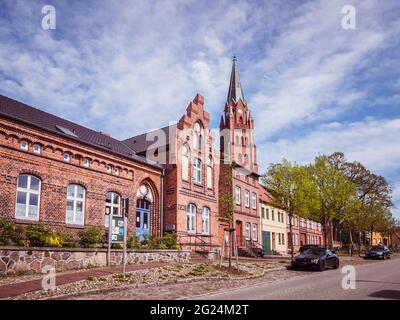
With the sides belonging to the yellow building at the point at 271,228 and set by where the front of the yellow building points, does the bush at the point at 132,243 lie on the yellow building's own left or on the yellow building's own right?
on the yellow building's own right

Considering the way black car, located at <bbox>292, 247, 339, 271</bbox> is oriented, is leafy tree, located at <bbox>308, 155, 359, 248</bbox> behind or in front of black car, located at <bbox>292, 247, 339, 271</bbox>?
behind

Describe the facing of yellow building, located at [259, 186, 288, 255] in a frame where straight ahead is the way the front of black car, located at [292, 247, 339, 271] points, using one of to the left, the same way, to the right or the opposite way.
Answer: to the left

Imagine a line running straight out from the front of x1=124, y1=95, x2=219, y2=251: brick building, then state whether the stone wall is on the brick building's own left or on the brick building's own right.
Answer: on the brick building's own right

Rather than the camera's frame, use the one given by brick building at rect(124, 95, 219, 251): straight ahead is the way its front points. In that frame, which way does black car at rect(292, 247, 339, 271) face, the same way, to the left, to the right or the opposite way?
to the right

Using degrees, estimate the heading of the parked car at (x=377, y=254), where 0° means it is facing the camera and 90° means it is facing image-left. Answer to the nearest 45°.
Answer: approximately 45°

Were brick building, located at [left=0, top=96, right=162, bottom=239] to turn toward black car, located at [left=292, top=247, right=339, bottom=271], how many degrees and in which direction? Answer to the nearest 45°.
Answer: approximately 45° to its left

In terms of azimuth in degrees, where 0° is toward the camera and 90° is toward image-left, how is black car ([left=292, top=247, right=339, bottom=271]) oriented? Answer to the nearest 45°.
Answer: approximately 45°

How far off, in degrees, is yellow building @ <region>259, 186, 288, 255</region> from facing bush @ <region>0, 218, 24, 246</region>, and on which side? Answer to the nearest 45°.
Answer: approximately 45° to its right

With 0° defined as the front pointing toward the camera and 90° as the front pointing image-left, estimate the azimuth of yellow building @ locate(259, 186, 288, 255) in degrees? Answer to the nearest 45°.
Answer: approximately 315°

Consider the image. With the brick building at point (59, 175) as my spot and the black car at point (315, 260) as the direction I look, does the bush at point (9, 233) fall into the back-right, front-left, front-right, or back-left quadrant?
back-right
